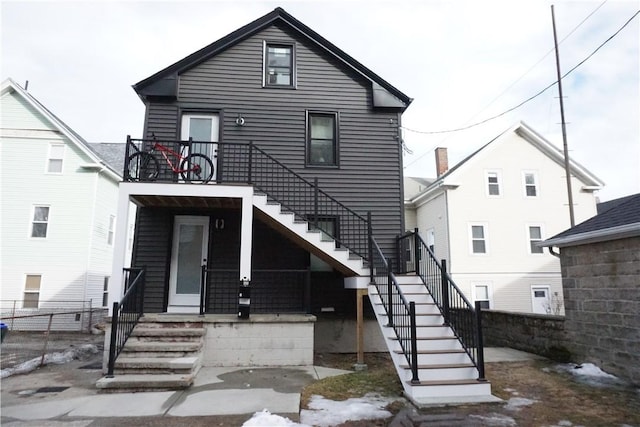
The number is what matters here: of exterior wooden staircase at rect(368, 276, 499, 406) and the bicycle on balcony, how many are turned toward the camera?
1

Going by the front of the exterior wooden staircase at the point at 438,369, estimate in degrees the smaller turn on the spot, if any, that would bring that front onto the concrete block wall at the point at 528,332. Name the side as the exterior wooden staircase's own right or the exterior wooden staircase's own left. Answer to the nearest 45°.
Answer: approximately 135° to the exterior wooden staircase's own left

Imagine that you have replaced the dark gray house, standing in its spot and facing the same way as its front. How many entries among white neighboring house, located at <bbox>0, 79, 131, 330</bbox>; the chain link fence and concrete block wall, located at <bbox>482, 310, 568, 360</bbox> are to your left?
1

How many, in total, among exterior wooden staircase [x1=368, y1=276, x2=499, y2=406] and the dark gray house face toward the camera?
2

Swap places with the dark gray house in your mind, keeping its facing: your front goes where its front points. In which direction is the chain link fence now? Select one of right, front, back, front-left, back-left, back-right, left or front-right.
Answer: front-right

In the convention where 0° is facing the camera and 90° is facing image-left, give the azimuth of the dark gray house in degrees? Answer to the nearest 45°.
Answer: approximately 0°
